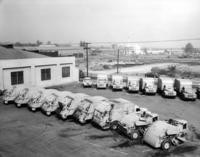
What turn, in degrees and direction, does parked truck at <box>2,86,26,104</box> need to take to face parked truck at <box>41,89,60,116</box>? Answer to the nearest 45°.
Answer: approximately 90° to its left

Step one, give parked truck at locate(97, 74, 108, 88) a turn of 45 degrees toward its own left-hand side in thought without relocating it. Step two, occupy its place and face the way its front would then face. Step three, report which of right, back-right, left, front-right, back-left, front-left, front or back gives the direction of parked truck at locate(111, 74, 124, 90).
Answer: front

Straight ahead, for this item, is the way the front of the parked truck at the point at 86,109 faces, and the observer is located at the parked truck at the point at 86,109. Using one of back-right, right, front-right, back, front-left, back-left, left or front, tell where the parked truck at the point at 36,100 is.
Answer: right

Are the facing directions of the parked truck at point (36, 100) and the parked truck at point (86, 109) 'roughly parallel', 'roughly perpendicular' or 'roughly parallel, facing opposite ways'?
roughly parallel

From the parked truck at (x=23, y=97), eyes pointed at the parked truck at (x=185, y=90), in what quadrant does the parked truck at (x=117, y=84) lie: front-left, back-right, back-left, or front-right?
front-left

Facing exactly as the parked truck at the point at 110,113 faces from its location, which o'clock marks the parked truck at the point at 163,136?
the parked truck at the point at 163,136 is roughly at 9 o'clock from the parked truck at the point at 110,113.

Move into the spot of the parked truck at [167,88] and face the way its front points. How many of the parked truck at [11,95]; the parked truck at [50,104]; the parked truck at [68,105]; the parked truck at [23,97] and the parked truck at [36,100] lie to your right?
5

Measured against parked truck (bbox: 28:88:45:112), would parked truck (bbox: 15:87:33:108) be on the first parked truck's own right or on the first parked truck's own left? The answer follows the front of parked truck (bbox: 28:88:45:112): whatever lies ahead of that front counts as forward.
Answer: on the first parked truck's own right

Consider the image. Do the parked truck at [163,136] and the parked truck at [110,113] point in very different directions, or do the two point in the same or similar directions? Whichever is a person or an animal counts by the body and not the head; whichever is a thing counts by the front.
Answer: same or similar directions

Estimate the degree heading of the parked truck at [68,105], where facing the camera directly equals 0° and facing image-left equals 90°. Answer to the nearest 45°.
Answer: approximately 45°

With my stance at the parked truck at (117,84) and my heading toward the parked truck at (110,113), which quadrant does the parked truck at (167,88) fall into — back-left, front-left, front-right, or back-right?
front-left

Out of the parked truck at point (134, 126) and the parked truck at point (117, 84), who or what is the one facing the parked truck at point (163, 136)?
the parked truck at point (117, 84)

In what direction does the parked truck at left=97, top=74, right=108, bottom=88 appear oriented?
toward the camera

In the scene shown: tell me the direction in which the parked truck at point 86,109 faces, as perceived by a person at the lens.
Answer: facing the viewer and to the left of the viewer

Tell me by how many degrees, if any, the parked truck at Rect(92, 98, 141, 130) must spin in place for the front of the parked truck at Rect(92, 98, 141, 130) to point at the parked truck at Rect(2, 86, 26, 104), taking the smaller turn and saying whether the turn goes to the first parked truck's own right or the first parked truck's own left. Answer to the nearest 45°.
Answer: approximately 90° to the first parked truck's own right
